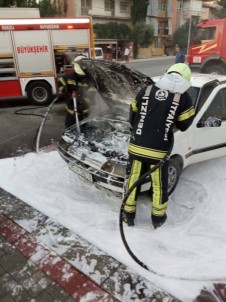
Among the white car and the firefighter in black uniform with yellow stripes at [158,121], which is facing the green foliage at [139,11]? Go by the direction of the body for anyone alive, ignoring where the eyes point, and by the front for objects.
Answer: the firefighter in black uniform with yellow stripes

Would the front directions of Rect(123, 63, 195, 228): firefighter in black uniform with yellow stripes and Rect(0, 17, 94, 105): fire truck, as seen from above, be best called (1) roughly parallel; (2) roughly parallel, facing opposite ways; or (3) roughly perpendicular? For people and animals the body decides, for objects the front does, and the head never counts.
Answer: roughly perpendicular

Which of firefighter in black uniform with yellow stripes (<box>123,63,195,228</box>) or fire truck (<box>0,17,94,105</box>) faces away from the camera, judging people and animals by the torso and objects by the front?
the firefighter in black uniform with yellow stripes

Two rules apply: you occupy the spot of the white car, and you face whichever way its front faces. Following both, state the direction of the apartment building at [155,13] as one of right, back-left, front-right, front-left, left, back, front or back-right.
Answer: back-right

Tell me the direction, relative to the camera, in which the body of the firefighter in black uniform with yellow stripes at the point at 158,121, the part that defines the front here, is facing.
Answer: away from the camera

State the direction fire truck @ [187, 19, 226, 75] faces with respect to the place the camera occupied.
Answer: facing to the left of the viewer

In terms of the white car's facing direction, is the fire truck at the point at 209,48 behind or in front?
behind

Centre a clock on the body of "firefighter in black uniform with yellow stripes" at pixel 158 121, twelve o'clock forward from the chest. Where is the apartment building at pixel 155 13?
The apartment building is roughly at 12 o'clock from the firefighter in black uniform with yellow stripes.

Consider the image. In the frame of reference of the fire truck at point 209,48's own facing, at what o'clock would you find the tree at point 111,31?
The tree is roughly at 2 o'clock from the fire truck.

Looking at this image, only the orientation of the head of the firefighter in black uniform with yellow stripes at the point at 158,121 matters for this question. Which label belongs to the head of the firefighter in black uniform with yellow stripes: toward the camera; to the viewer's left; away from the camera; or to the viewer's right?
away from the camera
